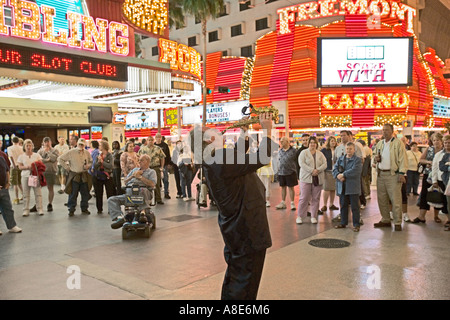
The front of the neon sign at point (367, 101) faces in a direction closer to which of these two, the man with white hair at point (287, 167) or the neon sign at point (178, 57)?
the man with white hair

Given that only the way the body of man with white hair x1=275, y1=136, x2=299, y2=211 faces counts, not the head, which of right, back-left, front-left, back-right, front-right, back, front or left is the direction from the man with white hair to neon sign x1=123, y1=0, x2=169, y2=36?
right

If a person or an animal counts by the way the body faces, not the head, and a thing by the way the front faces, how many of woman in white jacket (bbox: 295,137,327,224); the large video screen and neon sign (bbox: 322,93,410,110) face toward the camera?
3

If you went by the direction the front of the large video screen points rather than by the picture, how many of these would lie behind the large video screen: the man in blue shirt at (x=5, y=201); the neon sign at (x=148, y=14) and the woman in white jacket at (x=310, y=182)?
0

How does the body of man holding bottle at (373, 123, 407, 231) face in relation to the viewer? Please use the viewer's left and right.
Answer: facing the viewer and to the left of the viewer

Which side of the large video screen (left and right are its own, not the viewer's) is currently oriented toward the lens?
front

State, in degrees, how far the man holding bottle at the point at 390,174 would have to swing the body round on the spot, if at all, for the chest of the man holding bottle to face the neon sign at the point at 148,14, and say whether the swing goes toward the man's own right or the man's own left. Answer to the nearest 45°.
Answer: approximately 90° to the man's own right

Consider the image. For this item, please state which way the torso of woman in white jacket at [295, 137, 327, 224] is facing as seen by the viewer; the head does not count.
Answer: toward the camera

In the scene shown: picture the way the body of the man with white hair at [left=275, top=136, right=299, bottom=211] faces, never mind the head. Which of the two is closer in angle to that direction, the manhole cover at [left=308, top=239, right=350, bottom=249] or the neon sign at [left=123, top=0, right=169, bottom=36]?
the manhole cover

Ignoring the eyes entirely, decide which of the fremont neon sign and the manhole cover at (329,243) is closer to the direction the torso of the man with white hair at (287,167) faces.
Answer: the manhole cover

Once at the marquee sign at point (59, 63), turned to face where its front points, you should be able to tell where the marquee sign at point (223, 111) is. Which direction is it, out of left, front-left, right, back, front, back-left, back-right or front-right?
left

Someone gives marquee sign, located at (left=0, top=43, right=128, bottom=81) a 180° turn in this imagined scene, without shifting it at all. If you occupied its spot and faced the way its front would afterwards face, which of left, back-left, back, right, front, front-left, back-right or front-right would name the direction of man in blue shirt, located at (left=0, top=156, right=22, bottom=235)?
back-left
